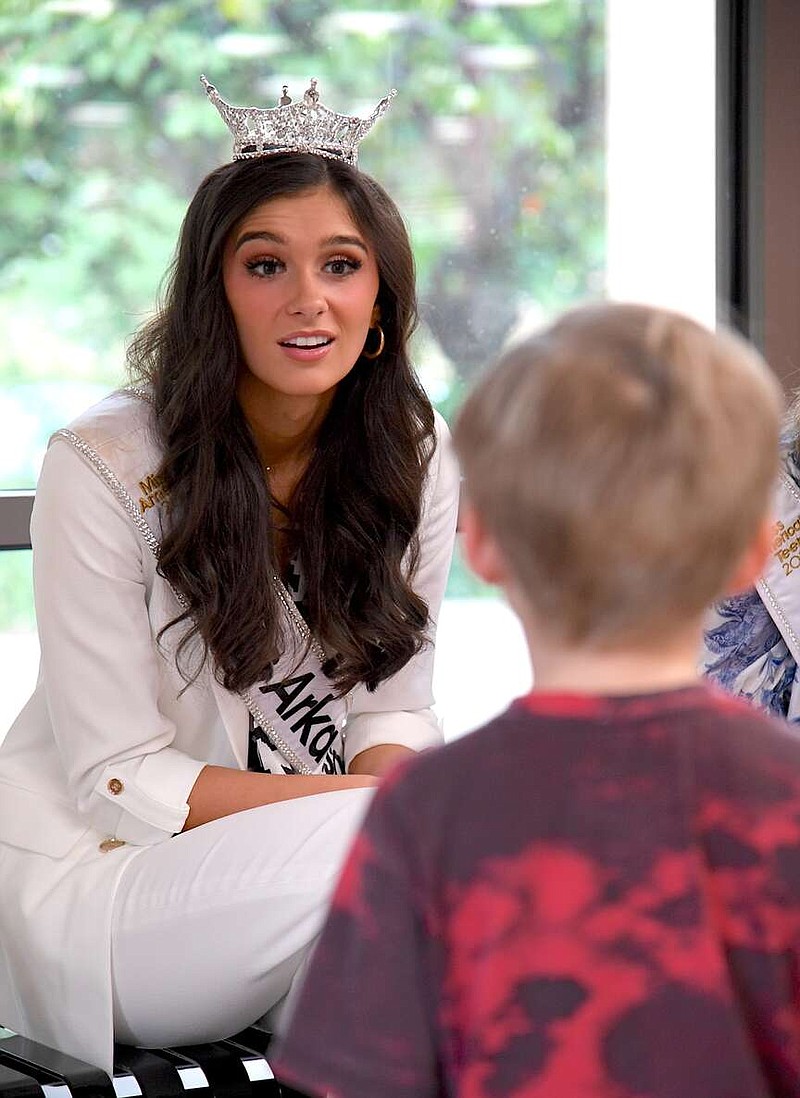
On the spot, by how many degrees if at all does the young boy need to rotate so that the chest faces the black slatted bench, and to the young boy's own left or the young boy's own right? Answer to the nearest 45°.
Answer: approximately 45° to the young boy's own left

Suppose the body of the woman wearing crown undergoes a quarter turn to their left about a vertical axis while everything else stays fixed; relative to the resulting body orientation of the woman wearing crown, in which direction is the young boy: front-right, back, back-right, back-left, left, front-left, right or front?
back-right

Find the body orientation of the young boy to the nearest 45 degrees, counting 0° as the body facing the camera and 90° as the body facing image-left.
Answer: approximately 180°

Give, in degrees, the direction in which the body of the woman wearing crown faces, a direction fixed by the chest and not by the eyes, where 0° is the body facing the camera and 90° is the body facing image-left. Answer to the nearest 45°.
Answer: approximately 315°
